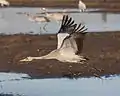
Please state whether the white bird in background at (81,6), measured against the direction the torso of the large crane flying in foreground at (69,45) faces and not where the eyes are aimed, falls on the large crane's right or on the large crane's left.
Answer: on the large crane's right

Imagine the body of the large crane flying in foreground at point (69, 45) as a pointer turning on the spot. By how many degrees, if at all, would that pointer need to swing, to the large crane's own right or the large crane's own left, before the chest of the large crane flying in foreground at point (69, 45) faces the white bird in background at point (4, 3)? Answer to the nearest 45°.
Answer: approximately 45° to the large crane's own right

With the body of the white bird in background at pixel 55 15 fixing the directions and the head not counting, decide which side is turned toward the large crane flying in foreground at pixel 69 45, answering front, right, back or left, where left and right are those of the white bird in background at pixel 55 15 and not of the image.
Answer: left

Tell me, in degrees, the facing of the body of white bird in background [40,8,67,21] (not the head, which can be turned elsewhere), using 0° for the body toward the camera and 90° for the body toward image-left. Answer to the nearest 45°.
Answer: approximately 90°

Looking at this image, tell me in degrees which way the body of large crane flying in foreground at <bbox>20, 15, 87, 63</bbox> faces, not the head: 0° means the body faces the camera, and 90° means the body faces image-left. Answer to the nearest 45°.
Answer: approximately 90°
